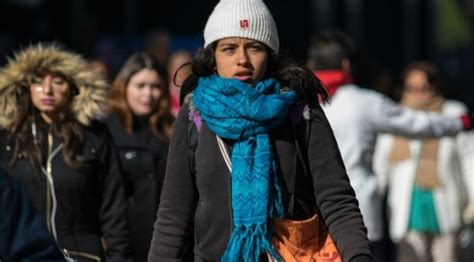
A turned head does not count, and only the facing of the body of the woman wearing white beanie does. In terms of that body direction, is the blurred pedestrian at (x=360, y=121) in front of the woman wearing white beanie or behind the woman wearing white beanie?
behind

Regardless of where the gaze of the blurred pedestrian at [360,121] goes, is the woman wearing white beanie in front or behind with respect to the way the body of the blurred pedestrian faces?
behind

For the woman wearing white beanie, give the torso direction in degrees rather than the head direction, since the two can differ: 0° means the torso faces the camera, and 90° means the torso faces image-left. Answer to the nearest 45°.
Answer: approximately 0°

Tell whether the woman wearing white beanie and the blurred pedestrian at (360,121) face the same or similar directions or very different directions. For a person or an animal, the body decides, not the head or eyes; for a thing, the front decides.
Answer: very different directions

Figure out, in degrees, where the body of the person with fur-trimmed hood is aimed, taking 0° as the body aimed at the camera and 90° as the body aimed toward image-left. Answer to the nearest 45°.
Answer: approximately 0°
